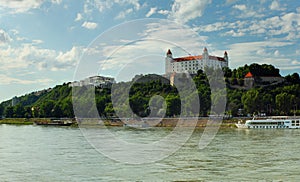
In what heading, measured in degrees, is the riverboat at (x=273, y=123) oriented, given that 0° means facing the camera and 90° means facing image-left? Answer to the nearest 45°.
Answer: approximately 90°

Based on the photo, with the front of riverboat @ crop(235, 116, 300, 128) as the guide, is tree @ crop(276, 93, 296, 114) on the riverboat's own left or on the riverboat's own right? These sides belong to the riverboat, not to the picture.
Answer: on the riverboat's own right
